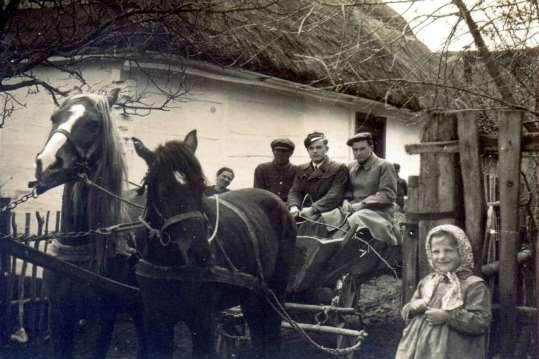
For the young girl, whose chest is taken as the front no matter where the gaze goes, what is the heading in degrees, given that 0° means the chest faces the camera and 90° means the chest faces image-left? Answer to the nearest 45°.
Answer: approximately 45°

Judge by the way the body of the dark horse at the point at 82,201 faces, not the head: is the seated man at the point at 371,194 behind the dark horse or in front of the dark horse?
behind

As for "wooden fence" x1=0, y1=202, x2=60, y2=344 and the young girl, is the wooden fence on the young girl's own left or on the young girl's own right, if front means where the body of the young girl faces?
on the young girl's own right

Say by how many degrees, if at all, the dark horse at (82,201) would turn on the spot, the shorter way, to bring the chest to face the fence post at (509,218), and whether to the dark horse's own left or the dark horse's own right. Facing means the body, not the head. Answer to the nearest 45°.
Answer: approximately 90° to the dark horse's own left

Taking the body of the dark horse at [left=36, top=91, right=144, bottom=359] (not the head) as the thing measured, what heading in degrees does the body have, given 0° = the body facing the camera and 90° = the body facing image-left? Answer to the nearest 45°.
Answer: approximately 45°

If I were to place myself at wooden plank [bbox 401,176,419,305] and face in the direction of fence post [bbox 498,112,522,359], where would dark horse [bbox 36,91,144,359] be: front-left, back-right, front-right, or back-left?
back-right
